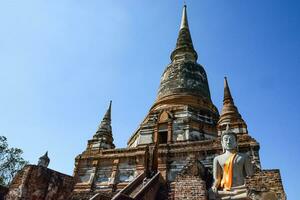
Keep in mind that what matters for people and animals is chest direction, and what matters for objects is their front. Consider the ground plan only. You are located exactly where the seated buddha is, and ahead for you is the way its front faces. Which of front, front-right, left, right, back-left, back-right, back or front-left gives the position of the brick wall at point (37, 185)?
front-right

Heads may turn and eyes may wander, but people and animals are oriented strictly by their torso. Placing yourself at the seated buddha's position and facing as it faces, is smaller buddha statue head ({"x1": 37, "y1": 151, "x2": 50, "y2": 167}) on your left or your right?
on your right

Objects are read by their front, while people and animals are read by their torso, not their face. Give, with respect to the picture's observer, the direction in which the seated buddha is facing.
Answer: facing the viewer and to the left of the viewer
